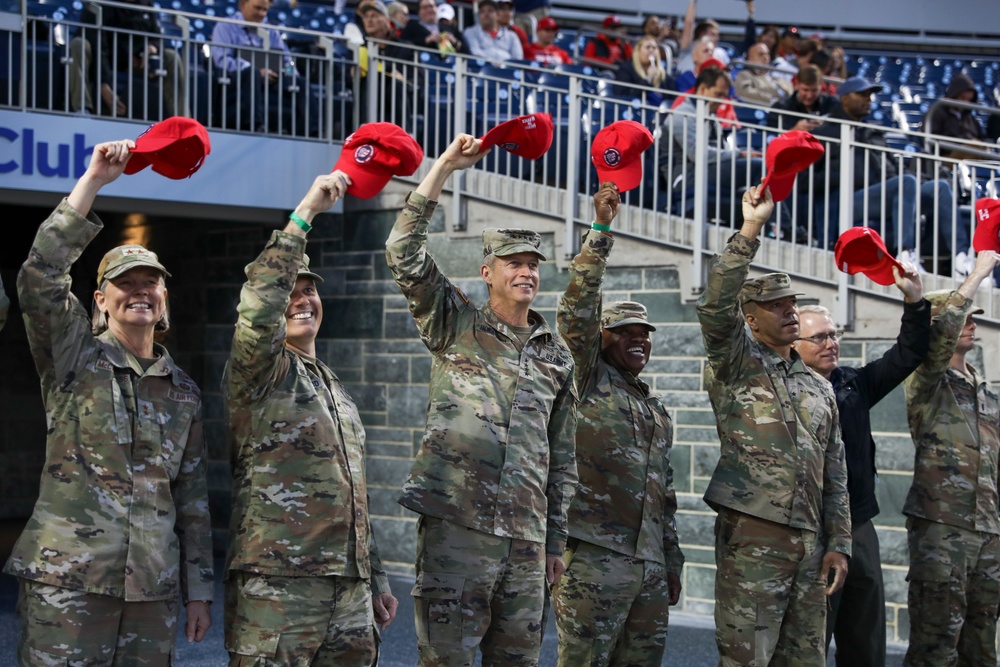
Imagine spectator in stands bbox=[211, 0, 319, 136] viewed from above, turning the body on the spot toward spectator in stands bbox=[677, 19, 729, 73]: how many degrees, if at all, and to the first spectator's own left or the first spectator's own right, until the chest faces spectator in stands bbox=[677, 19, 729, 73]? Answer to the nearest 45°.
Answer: approximately 90° to the first spectator's own left

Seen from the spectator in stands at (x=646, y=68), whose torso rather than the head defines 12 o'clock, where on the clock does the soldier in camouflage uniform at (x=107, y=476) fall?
The soldier in camouflage uniform is roughly at 2 o'clock from the spectator in stands.

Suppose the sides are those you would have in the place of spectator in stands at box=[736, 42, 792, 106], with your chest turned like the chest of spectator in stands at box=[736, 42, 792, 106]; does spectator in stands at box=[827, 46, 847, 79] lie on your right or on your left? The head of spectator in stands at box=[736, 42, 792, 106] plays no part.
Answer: on your left

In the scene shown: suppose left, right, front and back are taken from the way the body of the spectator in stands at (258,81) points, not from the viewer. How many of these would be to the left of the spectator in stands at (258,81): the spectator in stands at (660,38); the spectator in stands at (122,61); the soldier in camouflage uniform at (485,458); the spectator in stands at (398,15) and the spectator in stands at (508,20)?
3

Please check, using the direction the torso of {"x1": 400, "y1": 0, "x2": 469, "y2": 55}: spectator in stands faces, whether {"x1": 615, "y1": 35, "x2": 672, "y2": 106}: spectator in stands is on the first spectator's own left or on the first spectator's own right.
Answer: on the first spectator's own left

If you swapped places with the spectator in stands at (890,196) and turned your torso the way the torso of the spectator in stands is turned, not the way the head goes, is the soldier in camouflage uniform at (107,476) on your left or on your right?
on your right

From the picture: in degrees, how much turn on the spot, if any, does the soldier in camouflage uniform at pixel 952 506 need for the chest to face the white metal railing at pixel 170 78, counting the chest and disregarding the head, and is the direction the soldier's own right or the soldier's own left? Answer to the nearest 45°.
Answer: approximately 135° to the soldier's own right

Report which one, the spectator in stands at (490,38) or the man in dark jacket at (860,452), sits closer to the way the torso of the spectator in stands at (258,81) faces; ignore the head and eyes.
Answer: the man in dark jacket

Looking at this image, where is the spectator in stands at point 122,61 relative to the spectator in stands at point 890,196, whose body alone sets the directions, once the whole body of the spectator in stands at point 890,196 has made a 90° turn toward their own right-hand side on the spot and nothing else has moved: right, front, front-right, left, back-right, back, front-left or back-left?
front-right
